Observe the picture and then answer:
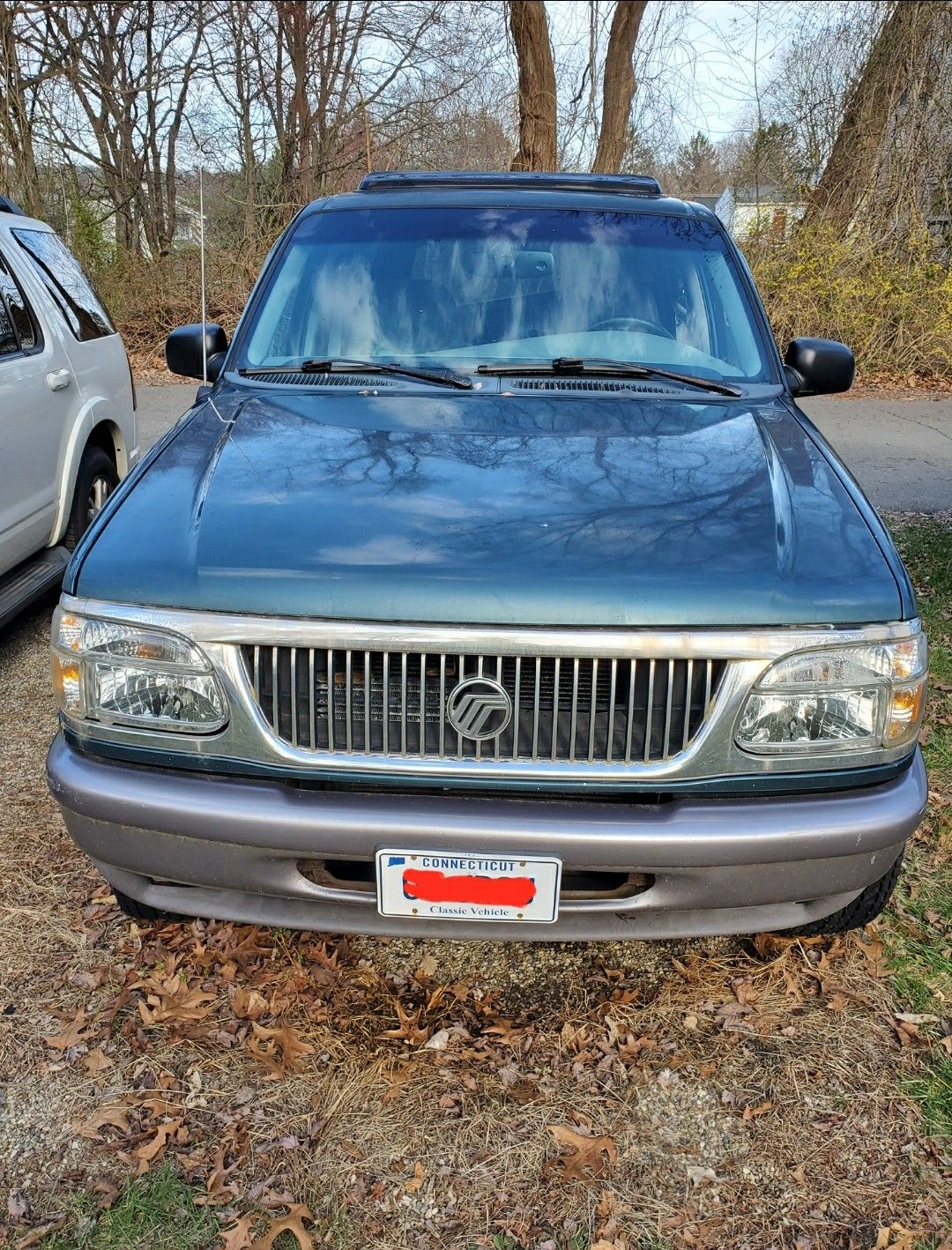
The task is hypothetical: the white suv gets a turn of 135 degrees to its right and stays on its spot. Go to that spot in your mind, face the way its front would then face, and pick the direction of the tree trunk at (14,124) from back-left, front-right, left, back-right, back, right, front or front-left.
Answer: front

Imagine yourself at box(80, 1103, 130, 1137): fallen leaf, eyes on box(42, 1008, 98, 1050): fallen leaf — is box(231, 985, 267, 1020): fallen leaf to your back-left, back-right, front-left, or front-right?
front-right

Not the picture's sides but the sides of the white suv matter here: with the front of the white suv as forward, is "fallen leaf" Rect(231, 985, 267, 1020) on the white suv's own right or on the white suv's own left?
on the white suv's own left

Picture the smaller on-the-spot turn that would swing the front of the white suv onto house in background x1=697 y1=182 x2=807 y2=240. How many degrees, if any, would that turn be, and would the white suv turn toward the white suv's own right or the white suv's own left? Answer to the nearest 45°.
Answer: approximately 180°

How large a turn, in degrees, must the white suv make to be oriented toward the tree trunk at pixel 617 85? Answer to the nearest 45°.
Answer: approximately 180°

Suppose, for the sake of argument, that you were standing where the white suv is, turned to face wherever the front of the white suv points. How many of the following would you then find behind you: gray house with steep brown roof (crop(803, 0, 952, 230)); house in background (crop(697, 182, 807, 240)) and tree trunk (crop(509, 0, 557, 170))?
3

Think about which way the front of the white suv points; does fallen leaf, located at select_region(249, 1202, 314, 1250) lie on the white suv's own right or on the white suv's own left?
on the white suv's own left

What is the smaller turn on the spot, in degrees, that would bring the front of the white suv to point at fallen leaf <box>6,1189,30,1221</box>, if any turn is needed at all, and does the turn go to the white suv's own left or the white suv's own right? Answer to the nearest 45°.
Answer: approximately 45° to the white suv's own left

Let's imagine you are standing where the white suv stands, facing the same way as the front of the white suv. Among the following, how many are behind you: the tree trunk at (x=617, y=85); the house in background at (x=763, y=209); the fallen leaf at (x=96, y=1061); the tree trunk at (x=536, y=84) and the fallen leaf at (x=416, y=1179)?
3

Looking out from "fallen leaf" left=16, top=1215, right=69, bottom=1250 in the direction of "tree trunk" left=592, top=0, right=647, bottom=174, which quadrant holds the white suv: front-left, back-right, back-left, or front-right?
front-left

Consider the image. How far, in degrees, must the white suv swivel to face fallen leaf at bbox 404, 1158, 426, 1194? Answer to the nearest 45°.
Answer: approximately 45° to its left

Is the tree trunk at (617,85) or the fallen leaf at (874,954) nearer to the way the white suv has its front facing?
the fallen leaf

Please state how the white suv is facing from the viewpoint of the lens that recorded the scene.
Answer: facing the viewer and to the left of the viewer

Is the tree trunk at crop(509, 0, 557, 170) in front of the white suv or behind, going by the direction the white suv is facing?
behind

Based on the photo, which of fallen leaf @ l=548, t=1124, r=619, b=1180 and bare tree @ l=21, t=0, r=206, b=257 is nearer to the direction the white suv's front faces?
the fallen leaf

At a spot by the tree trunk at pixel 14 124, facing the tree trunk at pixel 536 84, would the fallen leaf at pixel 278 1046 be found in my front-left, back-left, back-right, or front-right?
front-right

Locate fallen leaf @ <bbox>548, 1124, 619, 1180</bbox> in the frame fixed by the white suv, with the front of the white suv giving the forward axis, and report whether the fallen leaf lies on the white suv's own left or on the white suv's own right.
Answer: on the white suv's own left

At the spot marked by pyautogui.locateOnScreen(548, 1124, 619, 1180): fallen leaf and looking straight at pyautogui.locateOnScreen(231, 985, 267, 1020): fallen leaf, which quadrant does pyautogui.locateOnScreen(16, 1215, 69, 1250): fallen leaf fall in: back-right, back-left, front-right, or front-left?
front-left
